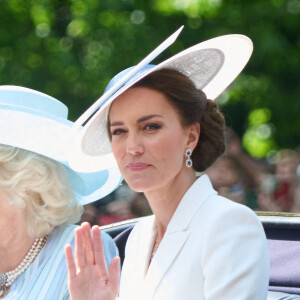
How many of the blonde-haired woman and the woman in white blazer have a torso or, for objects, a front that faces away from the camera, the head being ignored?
0

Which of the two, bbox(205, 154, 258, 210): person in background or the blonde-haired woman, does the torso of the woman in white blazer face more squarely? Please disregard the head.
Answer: the blonde-haired woman

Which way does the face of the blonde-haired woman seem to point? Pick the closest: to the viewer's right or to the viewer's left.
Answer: to the viewer's left

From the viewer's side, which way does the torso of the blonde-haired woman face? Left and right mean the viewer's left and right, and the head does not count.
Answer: facing the viewer and to the left of the viewer

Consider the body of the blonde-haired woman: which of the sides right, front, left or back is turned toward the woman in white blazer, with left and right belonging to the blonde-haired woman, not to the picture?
left

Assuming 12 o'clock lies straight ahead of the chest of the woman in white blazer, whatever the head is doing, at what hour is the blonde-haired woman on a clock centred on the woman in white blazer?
The blonde-haired woman is roughly at 3 o'clock from the woman in white blazer.

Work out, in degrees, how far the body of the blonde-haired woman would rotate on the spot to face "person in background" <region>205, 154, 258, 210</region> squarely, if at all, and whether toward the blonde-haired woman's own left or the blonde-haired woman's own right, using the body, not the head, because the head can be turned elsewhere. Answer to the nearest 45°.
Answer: approximately 180°

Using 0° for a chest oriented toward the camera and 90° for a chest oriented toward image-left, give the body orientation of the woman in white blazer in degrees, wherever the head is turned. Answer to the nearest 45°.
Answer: approximately 45°
